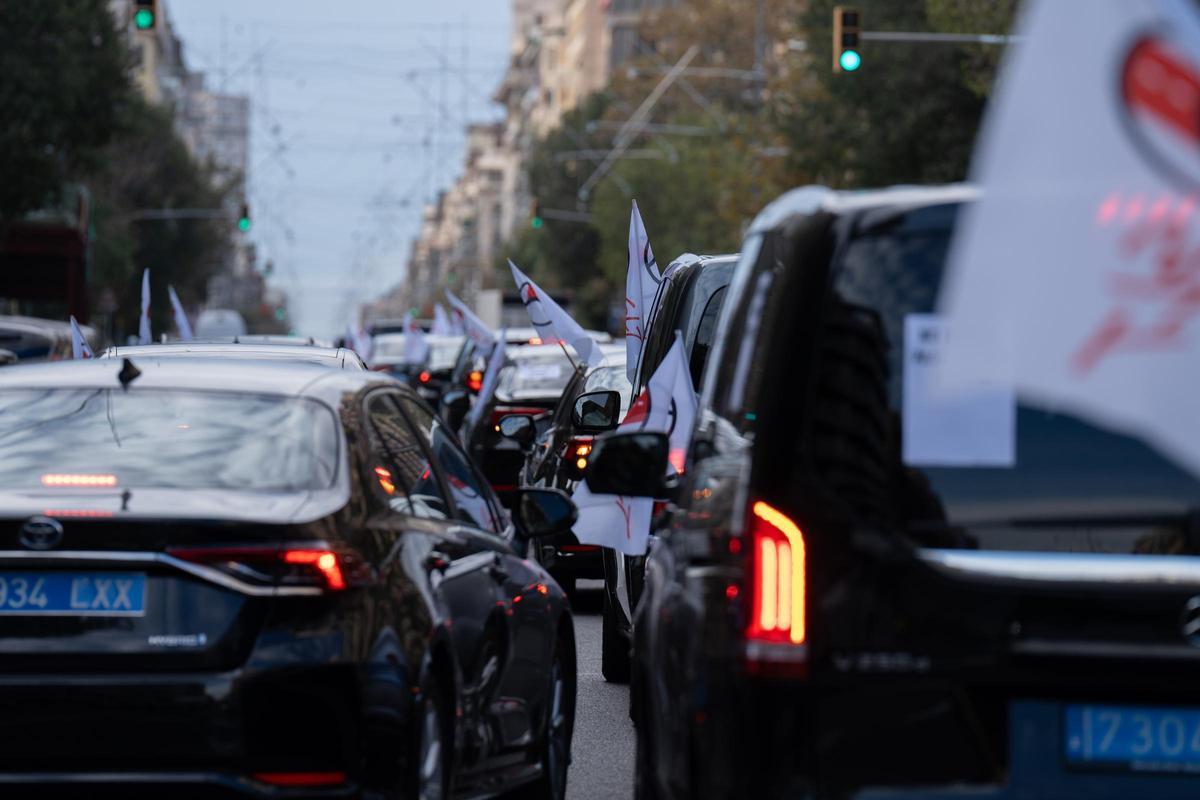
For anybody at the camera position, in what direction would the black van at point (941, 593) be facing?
facing away from the viewer

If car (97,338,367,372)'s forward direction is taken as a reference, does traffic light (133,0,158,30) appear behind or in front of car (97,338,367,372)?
in front

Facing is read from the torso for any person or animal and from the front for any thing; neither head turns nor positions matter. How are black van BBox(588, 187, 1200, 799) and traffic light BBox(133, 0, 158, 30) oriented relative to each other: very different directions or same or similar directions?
very different directions

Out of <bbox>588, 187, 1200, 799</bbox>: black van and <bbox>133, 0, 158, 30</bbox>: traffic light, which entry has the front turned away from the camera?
the black van

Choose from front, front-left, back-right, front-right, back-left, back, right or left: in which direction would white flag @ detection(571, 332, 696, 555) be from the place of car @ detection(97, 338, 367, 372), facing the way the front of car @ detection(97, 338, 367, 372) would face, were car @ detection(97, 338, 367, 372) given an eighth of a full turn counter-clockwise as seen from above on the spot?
back

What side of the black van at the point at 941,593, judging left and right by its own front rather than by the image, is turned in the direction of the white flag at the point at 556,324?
front

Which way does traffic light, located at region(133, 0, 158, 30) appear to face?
toward the camera

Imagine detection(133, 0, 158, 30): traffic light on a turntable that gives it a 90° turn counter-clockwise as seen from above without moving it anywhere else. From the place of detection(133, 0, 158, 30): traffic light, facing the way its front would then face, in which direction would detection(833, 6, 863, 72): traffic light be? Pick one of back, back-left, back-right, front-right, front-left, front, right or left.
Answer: front

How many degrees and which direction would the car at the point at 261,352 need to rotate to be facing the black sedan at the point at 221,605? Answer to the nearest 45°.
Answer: approximately 180°

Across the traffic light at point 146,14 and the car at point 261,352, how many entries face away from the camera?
1

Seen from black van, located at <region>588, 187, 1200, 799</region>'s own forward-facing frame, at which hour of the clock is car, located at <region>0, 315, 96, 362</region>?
The car is roughly at 11 o'clock from the black van.

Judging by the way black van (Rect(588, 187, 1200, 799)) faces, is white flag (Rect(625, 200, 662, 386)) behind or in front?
in front

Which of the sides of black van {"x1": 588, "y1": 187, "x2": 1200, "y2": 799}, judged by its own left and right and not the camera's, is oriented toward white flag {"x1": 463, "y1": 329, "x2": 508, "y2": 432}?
front

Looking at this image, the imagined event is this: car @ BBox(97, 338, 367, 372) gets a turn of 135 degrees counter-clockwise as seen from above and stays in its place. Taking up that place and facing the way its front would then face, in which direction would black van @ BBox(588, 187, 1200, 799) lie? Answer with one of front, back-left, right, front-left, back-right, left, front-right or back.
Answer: front-left

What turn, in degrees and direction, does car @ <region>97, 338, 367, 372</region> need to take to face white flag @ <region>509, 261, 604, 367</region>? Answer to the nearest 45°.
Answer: approximately 45° to its right

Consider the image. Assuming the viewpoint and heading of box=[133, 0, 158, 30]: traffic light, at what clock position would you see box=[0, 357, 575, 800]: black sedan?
The black sedan is roughly at 12 o'clock from the traffic light.

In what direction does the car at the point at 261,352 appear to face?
away from the camera

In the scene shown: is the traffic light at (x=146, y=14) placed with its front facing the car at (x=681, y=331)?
yes

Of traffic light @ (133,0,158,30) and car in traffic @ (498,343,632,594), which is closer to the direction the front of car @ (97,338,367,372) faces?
the traffic light
